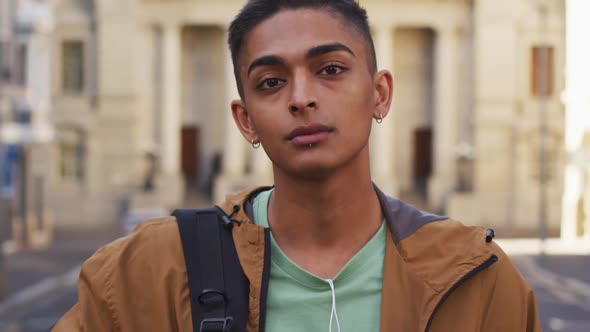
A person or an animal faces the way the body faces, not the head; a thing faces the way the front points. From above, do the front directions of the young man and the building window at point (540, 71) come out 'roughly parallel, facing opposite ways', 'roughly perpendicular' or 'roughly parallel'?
roughly parallel

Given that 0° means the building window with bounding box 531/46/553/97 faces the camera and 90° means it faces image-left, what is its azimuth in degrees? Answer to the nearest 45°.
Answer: approximately 0°

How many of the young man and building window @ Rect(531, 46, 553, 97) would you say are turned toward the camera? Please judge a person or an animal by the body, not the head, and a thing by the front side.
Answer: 2

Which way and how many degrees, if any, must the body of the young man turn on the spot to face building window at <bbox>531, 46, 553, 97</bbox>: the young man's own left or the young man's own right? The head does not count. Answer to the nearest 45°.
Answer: approximately 180°

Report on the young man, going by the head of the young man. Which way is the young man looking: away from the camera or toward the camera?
toward the camera

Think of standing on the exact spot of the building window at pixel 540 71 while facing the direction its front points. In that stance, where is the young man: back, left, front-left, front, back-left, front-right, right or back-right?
front

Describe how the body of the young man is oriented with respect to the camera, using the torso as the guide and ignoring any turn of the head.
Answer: toward the camera
